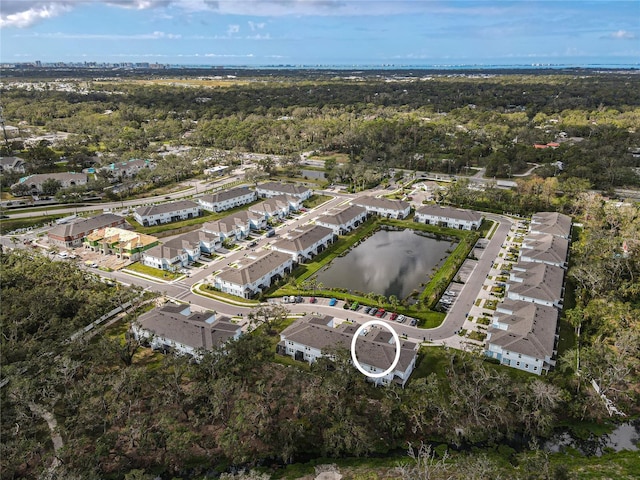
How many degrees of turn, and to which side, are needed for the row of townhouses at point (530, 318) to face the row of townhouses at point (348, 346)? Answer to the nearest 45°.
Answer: approximately 45° to its left

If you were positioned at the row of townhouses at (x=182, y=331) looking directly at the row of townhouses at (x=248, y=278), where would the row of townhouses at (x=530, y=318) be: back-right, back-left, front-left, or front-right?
front-right

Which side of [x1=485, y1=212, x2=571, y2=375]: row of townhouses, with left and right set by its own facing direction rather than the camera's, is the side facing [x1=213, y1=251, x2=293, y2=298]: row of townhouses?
front

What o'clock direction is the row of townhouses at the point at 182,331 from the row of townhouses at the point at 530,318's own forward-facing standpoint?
the row of townhouses at the point at 182,331 is roughly at 11 o'clock from the row of townhouses at the point at 530,318.

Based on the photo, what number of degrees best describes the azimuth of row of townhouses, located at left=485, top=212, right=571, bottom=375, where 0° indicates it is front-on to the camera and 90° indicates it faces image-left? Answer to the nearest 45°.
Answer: approximately 90°
